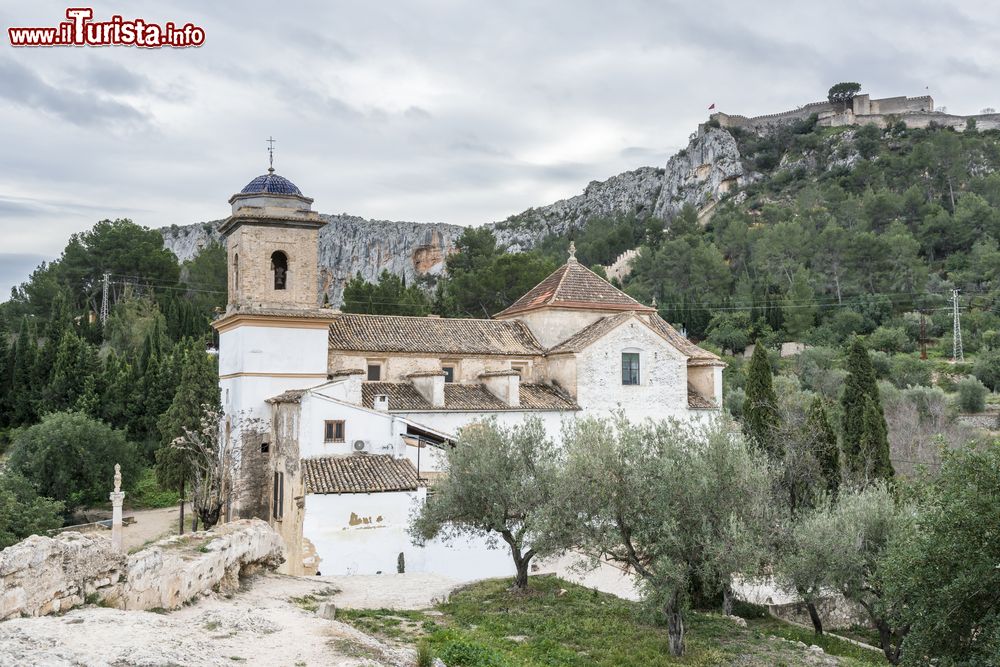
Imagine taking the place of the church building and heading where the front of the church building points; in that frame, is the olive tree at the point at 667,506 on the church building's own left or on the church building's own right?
on the church building's own left

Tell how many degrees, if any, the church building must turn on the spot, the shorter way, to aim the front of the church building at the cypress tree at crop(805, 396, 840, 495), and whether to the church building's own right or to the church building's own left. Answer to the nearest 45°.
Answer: approximately 180°

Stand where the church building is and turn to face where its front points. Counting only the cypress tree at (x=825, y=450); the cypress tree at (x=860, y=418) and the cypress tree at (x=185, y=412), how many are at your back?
2

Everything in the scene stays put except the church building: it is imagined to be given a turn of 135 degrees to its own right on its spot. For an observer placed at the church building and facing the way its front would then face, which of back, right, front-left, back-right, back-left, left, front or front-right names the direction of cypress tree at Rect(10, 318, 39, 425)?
left

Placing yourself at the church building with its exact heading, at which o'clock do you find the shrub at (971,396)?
The shrub is roughly at 5 o'clock from the church building.

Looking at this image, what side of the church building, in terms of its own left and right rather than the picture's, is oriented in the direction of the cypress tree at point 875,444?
back

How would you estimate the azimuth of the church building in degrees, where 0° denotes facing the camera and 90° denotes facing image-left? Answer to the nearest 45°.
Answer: approximately 90°

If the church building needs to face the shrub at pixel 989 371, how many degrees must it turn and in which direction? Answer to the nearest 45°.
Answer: approximately 135° to its right

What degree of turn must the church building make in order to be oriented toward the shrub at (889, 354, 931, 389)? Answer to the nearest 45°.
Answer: approximately 135° to its right

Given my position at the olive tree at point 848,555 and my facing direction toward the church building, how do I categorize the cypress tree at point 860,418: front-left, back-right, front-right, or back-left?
front-right

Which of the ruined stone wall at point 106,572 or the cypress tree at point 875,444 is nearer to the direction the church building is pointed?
the ruined stone wall
